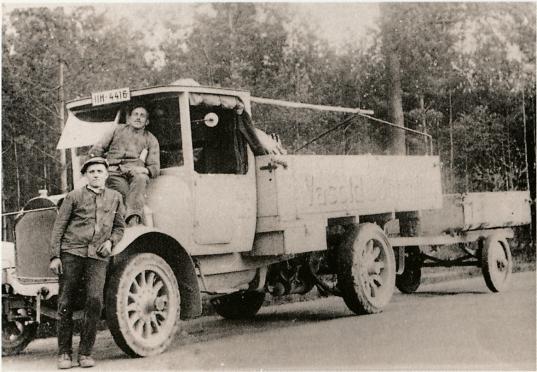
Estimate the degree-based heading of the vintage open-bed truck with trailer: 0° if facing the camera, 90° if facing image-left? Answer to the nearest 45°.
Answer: approximately 45°

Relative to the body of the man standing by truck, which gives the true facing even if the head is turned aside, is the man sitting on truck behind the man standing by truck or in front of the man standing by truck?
behind

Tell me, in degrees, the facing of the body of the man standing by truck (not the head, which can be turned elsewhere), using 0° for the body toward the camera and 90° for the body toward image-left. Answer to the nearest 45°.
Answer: approximately 0°

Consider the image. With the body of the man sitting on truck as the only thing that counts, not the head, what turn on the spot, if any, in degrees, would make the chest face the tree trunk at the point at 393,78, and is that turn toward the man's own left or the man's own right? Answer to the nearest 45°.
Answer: approximately 135° to the man's own left

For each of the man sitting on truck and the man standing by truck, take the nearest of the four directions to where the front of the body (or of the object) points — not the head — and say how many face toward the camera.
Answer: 2

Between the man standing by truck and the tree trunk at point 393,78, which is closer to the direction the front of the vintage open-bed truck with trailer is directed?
the man standing by truck
